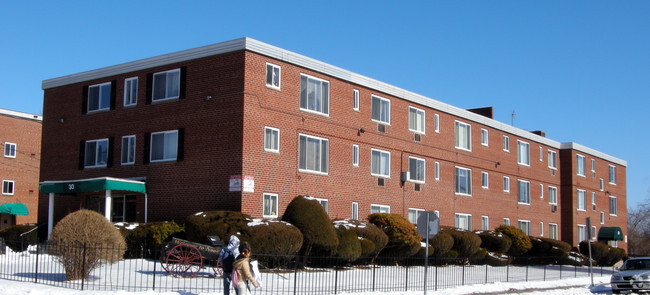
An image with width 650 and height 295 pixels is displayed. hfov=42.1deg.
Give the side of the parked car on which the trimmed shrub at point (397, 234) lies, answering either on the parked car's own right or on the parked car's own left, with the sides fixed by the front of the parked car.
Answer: on the parked car's own right

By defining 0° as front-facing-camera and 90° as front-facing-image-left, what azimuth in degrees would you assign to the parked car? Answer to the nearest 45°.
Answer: approximately 45°

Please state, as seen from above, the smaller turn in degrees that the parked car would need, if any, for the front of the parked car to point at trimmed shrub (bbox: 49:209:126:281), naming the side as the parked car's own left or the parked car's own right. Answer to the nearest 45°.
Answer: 0° — it already faces it

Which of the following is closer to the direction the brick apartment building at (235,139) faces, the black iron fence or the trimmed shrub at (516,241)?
the black iron fence

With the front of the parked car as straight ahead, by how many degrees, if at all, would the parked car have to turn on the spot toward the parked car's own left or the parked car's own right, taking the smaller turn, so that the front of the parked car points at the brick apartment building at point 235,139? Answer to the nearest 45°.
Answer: approximately 45° to the parked car's own right

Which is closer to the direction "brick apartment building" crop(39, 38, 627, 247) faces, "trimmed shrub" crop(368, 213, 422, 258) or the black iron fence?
the black iron fence
